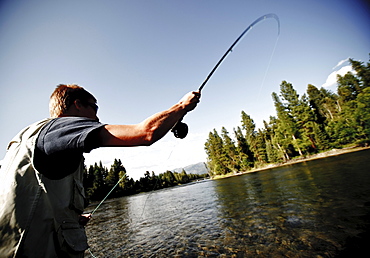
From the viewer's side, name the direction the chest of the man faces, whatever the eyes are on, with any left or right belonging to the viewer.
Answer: facing away from the viewer and to the right of the viewer

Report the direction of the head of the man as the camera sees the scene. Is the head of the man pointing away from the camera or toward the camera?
away from the camera
